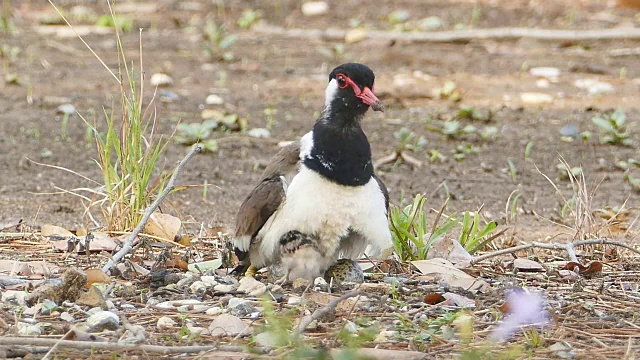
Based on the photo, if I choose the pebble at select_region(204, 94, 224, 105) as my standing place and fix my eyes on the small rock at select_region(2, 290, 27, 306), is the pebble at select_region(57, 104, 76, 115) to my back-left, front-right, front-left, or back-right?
front-right

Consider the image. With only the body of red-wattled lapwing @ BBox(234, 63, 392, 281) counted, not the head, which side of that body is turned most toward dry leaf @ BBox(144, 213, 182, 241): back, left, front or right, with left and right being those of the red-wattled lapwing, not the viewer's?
back

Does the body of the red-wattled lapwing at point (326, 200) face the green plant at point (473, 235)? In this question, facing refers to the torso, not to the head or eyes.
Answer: no

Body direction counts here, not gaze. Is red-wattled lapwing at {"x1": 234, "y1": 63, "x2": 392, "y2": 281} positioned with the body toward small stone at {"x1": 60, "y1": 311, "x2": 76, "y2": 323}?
no

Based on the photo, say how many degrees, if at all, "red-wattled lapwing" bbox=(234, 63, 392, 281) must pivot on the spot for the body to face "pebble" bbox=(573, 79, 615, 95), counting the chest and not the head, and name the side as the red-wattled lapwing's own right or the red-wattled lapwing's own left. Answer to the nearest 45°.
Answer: approximately 90° to the red-wattled lapwing's own left

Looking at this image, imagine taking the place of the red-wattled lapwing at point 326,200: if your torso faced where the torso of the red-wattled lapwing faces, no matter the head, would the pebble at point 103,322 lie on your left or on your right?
on your right

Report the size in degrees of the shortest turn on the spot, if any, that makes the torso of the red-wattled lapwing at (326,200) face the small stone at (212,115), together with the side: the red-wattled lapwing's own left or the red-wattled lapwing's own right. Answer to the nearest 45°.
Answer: approximately 135° to the red-wattled lapwing's own left

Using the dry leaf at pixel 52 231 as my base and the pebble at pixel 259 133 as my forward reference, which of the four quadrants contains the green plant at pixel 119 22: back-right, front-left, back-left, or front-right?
front-left

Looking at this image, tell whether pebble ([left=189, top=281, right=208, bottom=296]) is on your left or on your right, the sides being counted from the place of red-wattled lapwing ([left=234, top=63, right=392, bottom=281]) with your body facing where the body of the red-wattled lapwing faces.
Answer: on your right

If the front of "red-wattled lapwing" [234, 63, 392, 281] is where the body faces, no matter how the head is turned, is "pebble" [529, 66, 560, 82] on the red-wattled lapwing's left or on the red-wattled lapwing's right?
on the red-wattled lapwing's left

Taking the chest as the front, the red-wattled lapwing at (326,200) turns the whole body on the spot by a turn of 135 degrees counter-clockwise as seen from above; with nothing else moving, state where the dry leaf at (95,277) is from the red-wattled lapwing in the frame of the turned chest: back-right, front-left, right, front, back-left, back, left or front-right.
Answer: left

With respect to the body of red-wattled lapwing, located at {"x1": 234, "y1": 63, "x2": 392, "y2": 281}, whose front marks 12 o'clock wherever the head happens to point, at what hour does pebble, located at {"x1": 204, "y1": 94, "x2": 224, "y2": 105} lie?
The pebble is roughly at 7 o'clock from the red-wattled lapwing.

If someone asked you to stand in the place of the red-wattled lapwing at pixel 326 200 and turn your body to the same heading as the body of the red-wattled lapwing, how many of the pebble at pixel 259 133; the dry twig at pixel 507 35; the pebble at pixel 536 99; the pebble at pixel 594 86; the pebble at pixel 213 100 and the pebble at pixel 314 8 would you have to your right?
0

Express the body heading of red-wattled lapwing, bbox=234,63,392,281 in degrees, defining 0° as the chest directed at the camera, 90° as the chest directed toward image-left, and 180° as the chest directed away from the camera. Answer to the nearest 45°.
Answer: approximately 315°
